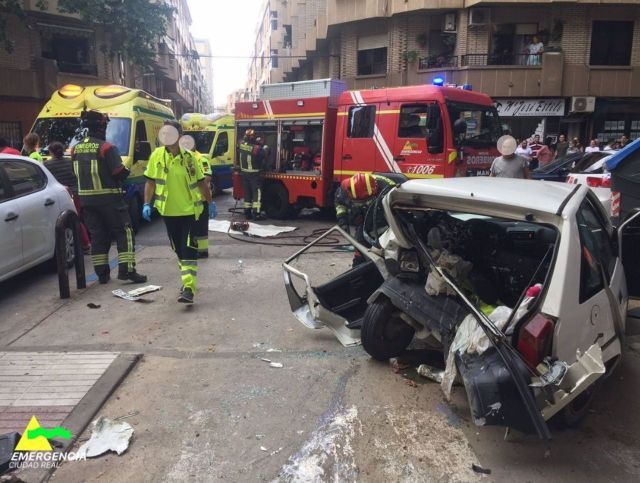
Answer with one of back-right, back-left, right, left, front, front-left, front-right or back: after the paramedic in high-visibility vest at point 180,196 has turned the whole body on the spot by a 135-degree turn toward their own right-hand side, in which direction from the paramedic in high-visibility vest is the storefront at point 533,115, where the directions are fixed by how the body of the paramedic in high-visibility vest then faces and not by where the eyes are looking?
right

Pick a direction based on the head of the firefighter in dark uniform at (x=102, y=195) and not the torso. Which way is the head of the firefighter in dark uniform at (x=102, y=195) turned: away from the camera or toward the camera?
away from the camera

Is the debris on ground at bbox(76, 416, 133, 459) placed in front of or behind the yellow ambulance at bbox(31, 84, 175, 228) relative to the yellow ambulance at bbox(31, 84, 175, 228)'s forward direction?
in front

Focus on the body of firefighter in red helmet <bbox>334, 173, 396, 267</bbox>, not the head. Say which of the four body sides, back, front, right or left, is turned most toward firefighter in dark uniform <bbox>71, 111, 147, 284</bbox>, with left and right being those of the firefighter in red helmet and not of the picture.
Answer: back

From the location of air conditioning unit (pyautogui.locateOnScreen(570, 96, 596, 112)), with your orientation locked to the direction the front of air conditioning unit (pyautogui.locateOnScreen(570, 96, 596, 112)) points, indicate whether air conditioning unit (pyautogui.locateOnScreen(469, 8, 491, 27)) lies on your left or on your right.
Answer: on your right

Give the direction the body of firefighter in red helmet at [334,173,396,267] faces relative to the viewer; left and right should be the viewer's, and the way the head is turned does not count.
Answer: facing to the right of the viewer

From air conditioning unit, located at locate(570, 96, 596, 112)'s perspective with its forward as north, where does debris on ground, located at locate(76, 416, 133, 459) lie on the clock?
The debris on ground is roughly at 12 o'clock from the air conditioning unit.

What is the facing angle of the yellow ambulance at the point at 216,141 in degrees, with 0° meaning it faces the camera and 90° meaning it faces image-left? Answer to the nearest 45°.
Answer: approximately 45°

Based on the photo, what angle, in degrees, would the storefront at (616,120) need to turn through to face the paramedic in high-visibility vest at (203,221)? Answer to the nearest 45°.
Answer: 0° — it already faces them
